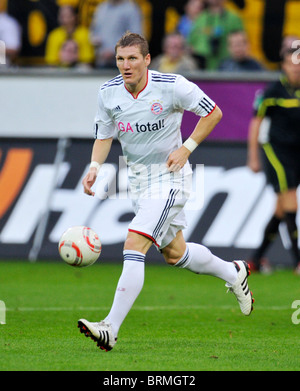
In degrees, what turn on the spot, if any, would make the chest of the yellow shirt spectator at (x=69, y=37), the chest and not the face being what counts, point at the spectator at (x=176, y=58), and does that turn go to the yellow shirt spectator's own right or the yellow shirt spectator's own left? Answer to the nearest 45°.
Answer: approximately 45° to the yellow shirt spectator's own left

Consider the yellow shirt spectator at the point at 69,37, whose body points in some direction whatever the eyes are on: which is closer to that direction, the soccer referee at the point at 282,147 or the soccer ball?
the soccer ball

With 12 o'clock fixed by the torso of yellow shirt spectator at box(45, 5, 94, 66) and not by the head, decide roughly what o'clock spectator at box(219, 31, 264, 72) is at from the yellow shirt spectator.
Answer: The spectator is roughly at 10 o'clock from the yellow shirt spectator.

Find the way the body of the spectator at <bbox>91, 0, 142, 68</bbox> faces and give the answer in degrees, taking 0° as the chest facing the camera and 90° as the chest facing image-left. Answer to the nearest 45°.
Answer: approximately 0°

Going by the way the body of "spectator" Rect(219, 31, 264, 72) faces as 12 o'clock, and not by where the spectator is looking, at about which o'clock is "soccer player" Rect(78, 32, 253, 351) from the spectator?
The soccer player is roughly at 12 o'clock from the spectator.

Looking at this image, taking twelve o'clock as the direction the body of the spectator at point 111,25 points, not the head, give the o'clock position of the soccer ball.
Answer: The soccer ball is roughly at 12 o'clock from the spectator.

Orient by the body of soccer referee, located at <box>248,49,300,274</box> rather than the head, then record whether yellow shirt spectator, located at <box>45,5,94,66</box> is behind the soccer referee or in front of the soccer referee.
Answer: behind

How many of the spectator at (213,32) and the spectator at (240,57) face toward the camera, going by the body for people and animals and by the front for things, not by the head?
2

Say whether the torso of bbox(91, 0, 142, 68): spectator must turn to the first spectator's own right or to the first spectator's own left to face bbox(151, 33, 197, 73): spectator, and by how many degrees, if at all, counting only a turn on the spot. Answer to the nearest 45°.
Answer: approximately 45° to the first spectator's own left
